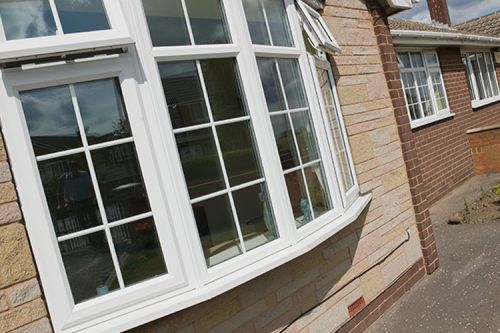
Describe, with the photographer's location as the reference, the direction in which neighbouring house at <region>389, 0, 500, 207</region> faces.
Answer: facing the viewer and to the right of the viewer

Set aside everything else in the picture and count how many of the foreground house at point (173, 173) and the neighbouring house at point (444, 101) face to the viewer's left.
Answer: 0

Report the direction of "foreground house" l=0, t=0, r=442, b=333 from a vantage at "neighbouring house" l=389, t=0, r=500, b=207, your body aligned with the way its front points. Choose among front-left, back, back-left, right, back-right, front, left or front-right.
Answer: front-right

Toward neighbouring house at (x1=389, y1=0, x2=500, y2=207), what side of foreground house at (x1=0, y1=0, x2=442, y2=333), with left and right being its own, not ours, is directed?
left
